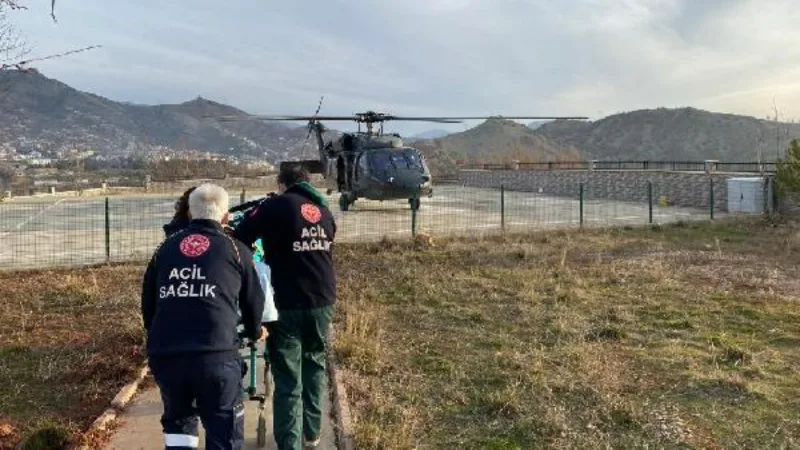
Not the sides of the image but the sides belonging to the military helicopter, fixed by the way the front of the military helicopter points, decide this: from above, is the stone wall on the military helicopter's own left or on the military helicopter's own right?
on the military helicopter's own left

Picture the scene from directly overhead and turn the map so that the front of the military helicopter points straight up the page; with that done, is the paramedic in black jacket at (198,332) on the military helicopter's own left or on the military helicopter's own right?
on the military helicopter's own right

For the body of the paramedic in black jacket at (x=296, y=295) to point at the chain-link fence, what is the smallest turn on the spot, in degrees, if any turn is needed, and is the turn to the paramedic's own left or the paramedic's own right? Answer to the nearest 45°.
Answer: approximately 45° to the paramedic's own right

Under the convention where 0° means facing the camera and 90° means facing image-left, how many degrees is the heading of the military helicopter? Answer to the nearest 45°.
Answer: approximately 315°

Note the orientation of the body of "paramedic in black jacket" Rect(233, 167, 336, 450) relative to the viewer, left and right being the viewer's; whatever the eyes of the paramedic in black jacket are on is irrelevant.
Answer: facing away from the viewer and to the left of the viewer

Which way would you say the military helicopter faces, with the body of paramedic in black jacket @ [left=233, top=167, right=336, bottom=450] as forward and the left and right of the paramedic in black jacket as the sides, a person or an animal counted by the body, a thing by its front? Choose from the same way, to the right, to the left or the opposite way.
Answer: the opposite way

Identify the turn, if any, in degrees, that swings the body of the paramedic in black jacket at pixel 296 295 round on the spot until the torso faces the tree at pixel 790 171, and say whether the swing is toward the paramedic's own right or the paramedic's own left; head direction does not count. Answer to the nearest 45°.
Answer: approximately 90° to the paramedic's own right

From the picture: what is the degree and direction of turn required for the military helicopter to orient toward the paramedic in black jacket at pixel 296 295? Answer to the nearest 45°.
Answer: approximately 45° to its right

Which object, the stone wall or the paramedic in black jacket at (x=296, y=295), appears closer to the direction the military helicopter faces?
the paramedic in black jacket
